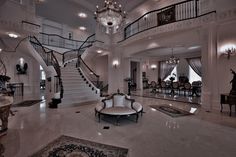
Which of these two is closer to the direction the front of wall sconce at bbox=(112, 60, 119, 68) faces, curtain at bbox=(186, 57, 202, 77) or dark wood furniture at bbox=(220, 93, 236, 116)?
the dark wood furniture

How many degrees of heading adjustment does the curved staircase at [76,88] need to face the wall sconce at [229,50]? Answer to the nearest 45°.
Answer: approximately 45° to its left

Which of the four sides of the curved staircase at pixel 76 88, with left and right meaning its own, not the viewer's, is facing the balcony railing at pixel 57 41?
back

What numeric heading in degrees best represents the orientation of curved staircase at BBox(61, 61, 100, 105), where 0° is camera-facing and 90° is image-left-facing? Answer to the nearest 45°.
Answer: approximately 0°

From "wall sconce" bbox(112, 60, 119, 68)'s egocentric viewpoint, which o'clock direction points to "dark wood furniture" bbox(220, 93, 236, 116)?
The dark wood furniture is roughly at 11 o'clock from the wall sconce.

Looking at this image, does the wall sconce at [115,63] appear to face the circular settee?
yes

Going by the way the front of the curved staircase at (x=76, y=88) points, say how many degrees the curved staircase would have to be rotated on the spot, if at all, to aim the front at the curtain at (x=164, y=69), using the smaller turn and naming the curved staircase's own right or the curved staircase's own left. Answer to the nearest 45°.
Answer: approximately 135° to the curved staircase's own left

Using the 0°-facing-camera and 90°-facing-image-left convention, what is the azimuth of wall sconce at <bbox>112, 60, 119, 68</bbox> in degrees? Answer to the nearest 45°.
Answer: approximately 0°

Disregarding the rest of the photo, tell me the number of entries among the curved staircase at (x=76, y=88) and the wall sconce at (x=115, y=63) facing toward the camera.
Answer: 2

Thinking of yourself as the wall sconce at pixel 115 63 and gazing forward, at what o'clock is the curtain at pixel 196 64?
The curtain is roughly at 9 o'clock from the wall sconce.

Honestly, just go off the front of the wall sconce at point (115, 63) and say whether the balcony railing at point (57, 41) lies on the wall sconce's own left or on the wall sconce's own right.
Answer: on the wall sconce's own right
